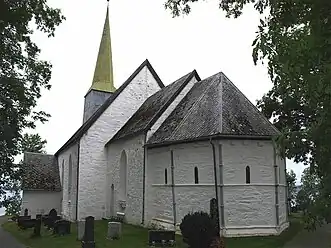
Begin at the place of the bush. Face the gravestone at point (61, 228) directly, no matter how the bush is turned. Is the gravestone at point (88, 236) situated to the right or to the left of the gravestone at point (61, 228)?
left

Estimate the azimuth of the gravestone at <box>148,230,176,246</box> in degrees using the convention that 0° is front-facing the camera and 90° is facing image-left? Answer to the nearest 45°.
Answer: approximately 0°

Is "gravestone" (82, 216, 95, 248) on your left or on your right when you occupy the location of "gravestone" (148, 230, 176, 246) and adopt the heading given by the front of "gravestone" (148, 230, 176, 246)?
on your right

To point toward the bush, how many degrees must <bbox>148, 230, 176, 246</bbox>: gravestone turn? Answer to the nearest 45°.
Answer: approximately 45° to its left

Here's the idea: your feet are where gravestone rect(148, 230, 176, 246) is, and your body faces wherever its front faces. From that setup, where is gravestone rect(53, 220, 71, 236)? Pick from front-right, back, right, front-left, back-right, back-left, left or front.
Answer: back-right

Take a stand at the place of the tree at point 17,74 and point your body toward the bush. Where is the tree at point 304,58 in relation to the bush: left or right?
right
